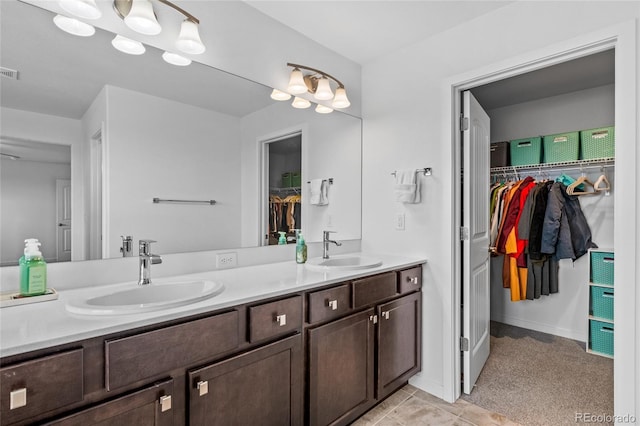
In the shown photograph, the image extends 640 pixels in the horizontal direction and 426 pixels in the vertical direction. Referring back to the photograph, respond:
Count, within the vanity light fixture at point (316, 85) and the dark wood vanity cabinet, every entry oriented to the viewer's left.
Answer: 0

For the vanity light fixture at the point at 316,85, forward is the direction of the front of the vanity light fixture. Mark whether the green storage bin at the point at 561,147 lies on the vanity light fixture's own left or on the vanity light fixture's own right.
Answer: on the vanity light fixture's own left

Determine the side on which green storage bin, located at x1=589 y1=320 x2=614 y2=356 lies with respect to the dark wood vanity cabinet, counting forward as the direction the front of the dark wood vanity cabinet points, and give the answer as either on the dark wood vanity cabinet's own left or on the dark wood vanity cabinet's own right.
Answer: on the dark wood vanity cabinet's own left

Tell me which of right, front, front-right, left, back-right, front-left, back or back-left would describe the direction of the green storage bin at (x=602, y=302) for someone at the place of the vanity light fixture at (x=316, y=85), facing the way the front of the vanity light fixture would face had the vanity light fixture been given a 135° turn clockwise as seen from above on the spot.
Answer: back

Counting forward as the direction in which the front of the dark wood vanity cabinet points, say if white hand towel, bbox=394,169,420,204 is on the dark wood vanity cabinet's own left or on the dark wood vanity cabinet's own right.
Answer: on the dark wood vanity cabinet's own left

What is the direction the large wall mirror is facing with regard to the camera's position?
facing the viewer and to the right of the viewer

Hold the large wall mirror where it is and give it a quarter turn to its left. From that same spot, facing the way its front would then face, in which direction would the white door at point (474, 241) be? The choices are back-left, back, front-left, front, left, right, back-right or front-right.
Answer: front-right

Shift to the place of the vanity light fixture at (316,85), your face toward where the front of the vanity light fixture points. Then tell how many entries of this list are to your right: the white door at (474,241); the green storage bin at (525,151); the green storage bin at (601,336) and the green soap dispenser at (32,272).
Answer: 1
